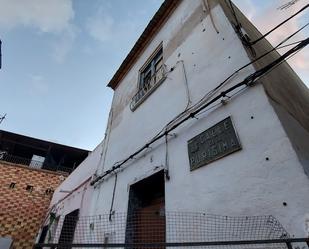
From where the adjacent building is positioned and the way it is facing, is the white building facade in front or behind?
in front

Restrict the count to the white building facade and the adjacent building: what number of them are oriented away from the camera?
0

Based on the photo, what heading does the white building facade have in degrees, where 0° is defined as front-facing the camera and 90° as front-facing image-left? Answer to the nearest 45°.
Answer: approximately 45°

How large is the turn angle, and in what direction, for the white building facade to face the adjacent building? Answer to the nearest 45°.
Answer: approximately 90° to its right

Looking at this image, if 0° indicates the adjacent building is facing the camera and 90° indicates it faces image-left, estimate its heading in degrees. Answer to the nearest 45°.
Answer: approximately 315°
